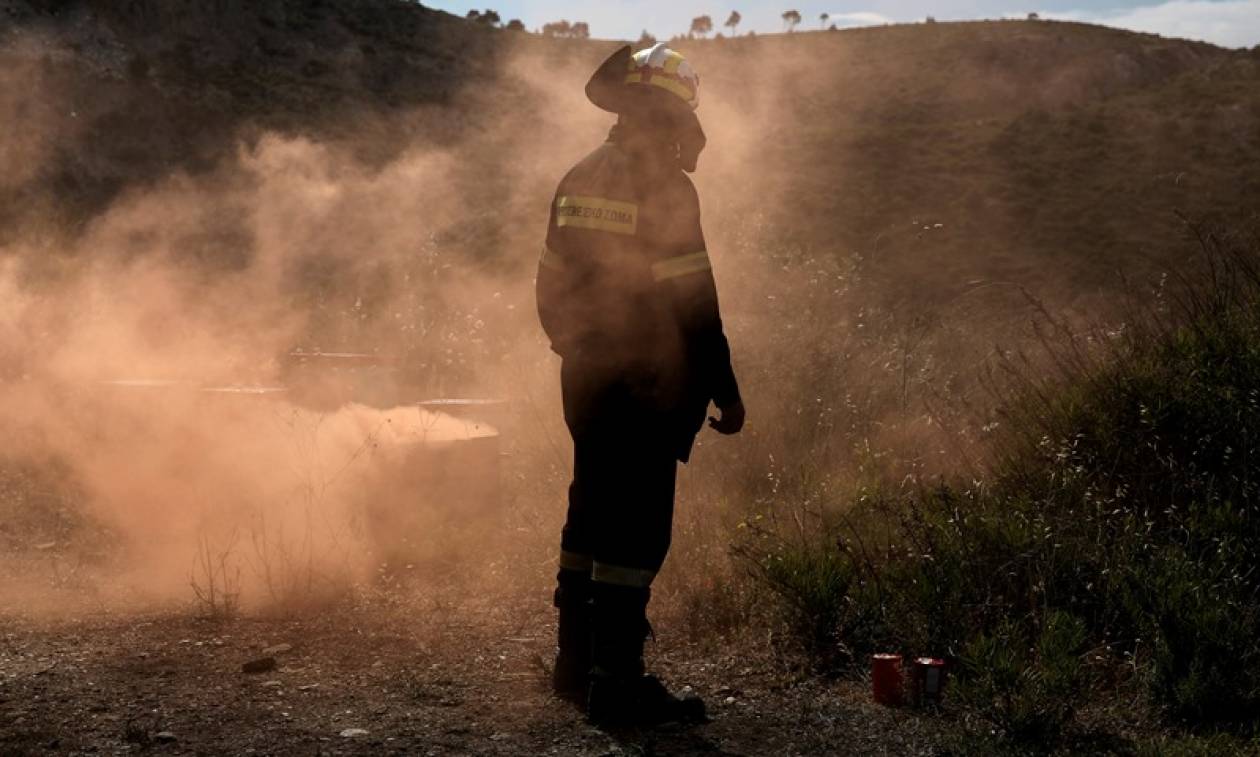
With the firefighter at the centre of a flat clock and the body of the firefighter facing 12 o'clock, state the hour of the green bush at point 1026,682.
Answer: The green bush is roughly at 2 o'clock from the firefighter.

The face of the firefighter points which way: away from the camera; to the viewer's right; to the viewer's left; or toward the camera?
to the viewer's right

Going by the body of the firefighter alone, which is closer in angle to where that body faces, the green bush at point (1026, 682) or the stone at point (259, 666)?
the green bush

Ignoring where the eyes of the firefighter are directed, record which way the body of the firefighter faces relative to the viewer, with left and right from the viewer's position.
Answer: facing away from the viewer and to the right of the viewer

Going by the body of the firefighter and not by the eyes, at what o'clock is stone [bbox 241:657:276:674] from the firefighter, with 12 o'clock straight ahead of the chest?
The stone is roughly at 8 o'clock from the firefighter.
